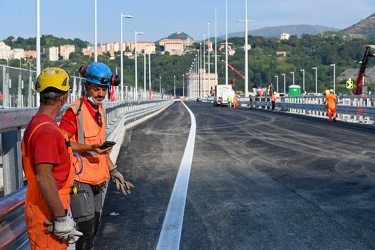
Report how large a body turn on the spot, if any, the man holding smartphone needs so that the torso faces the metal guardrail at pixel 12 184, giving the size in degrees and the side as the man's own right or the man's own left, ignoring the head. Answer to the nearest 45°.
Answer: approximately 135° to the man's own right

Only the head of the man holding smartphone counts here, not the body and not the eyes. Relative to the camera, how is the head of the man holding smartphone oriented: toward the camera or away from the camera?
toward the camera

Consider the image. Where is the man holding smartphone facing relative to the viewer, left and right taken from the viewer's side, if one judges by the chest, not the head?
facing the viewer and to the right of the viewer
